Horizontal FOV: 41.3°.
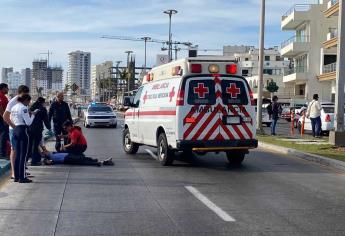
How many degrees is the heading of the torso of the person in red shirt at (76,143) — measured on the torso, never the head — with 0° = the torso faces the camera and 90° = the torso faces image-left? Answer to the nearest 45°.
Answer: approximately 90°

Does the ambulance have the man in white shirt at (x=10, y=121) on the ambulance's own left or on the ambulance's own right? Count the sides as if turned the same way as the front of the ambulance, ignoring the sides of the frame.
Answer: on the ambulance's own left

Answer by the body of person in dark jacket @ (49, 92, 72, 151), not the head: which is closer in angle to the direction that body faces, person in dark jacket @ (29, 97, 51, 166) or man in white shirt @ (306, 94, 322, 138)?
the person in dark jacket

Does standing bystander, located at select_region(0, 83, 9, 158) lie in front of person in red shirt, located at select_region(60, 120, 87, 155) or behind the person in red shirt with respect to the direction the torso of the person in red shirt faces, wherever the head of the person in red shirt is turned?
in front

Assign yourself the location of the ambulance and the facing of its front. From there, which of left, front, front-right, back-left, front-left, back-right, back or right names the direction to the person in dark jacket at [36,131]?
front-left

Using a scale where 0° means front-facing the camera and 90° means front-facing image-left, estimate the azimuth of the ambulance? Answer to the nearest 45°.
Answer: approximately 135°

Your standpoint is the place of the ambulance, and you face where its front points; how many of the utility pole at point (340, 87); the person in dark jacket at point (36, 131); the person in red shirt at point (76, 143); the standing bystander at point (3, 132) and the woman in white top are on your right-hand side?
1

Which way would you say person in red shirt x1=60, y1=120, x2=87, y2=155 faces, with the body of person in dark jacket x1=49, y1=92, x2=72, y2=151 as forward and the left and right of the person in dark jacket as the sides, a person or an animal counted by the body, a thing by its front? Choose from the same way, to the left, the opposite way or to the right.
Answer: to the right

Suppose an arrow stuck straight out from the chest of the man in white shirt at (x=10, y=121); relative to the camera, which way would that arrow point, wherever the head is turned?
to the viewer's right

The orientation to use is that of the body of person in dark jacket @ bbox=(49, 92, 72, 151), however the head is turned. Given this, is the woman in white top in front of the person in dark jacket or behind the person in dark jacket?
in front
